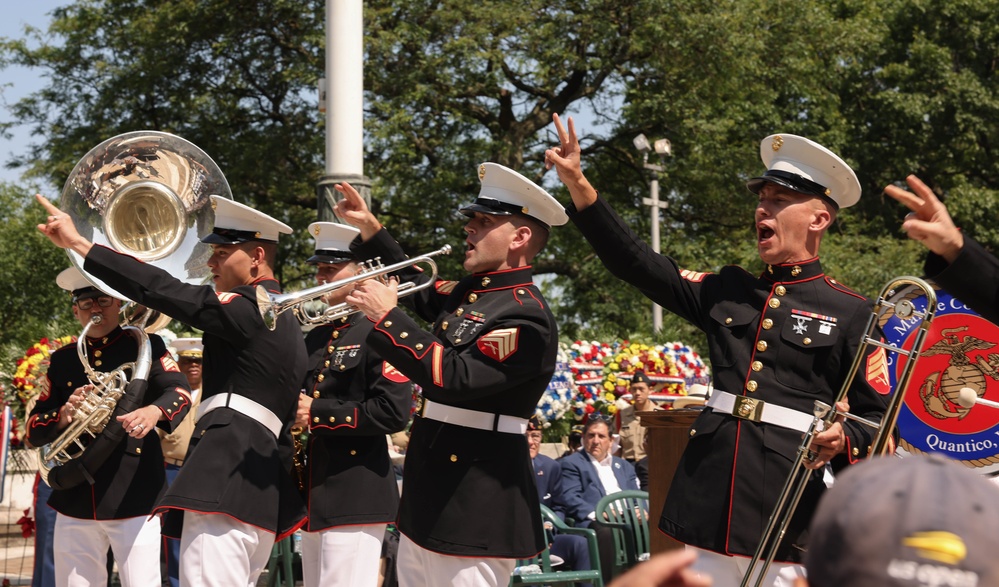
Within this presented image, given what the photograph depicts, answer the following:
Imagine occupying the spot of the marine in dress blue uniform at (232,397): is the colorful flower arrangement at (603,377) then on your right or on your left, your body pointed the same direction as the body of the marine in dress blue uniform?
on your right

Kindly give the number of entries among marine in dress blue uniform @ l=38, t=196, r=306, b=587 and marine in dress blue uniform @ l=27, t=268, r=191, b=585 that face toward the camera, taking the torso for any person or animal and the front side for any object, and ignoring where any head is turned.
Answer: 1

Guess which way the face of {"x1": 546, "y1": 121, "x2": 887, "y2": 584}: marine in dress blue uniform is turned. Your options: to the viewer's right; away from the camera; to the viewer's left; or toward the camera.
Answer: to the viewer's left

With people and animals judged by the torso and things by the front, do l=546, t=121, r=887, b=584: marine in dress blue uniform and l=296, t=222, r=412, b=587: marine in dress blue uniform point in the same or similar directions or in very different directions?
same or similar directions

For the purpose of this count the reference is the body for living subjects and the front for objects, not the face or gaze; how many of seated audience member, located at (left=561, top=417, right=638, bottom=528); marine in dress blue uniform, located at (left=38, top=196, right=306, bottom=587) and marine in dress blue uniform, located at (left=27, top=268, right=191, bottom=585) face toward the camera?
2

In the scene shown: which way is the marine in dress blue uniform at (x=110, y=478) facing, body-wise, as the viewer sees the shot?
toward the camera

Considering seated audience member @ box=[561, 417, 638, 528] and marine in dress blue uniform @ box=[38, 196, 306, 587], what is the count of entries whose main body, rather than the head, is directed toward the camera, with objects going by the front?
1

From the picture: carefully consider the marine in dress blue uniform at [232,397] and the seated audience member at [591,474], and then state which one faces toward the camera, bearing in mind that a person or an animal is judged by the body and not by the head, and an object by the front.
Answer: the seated audience member

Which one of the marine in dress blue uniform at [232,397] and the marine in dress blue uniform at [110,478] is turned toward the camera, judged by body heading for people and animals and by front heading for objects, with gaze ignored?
the marine in dress blue uniform at [110,478]

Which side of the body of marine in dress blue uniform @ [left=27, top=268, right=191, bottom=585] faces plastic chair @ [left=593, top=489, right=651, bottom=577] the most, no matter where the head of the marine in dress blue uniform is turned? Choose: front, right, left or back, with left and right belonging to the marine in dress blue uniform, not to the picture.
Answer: left

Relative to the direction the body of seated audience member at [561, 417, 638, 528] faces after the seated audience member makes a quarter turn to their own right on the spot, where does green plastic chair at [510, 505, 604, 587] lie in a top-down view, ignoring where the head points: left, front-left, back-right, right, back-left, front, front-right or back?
left

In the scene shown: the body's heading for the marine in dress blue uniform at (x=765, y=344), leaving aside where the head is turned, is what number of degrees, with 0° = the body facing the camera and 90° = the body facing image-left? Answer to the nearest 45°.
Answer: approximately 45°

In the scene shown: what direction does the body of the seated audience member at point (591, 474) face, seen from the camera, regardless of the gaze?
toward the camera

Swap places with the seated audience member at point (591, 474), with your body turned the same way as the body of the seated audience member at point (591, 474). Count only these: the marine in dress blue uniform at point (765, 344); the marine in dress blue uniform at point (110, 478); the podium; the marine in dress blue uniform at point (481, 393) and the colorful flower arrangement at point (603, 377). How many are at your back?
1

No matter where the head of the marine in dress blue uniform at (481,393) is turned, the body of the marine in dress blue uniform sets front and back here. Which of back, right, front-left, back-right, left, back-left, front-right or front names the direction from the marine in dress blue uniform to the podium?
back

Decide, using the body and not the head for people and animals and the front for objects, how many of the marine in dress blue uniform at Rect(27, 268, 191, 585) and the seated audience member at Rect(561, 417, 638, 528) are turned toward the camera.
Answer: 2

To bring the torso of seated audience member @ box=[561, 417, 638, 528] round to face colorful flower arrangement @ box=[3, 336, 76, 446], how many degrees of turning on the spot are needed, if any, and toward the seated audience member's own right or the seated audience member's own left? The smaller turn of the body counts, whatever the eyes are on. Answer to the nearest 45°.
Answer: approximately 90° to the seated audience member's own right
